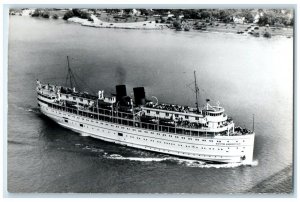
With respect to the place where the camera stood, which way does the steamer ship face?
facing the viewer and to the right of the viewer

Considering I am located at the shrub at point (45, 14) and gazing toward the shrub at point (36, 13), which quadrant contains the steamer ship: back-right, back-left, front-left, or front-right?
back-left
